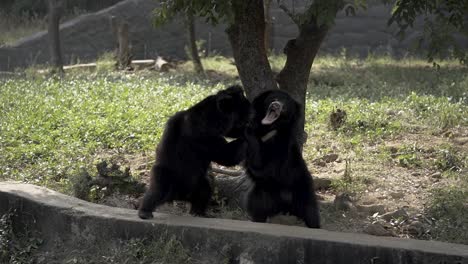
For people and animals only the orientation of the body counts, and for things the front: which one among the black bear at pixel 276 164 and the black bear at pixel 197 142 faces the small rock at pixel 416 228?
the black bear at pixel 197 142

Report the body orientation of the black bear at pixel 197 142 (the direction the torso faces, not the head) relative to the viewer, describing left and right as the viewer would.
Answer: facing to the right of the viewer

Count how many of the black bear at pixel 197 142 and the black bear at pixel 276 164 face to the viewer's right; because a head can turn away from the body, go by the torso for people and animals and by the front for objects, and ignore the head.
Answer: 1

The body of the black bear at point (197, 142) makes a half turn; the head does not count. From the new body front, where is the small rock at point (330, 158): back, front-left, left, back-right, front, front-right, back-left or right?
back-right

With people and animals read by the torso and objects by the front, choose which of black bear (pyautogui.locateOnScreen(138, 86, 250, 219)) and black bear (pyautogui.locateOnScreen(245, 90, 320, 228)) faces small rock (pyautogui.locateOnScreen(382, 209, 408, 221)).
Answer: black bear (pyautogui.locateOnScreen(138, 86, 250, 219))

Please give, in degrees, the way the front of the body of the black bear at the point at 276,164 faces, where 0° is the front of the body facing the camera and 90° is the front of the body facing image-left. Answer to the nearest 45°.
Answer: approximately 45°

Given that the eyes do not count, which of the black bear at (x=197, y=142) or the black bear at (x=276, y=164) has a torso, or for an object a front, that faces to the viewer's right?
the black bear at (x=197, y=142)

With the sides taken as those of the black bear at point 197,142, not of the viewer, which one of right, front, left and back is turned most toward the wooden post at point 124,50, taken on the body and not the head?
left
